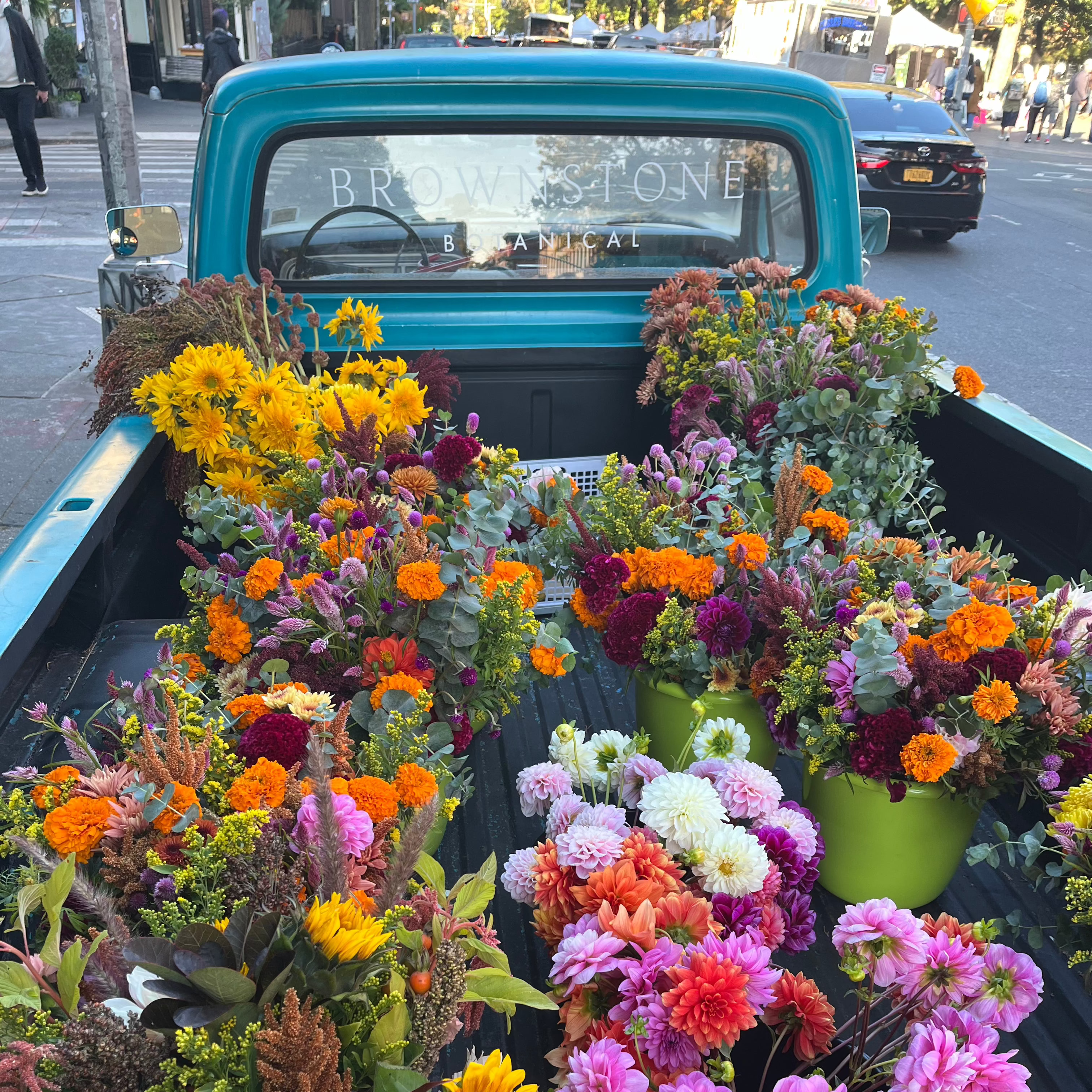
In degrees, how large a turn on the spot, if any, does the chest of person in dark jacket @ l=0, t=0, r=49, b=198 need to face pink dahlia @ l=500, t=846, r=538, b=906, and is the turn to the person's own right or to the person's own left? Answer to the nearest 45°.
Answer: approximately 45° to the person's own left

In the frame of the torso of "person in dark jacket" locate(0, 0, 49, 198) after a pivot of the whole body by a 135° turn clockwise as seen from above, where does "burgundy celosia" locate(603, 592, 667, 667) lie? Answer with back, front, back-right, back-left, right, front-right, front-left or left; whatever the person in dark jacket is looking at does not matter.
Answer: back

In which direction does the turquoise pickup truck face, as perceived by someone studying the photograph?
facing away from the viewer

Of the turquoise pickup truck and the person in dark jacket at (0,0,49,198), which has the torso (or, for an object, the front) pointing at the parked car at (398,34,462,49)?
the turquoise pickup truck

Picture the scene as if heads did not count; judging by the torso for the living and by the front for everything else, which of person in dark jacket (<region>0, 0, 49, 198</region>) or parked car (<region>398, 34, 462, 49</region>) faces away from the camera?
the parked car

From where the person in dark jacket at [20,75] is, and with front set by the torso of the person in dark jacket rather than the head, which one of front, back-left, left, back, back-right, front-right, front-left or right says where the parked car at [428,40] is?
back

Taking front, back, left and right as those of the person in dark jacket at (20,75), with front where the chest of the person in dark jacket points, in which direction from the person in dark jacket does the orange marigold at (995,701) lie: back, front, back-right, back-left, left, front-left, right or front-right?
front-left

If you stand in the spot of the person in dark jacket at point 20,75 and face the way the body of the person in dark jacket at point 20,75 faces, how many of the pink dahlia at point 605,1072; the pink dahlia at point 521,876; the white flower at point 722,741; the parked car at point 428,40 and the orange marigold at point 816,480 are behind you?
1

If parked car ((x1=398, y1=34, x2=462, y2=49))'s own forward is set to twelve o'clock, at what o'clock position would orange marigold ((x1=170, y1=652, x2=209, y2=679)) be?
The orange marigold is roughly at 6 o'clock from the parked car.

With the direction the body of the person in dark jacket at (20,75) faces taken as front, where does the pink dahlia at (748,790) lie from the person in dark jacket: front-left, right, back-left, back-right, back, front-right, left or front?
front-left

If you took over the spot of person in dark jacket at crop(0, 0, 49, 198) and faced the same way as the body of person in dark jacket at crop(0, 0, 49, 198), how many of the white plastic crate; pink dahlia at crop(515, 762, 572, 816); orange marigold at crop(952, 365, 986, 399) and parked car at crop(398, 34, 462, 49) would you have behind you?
1

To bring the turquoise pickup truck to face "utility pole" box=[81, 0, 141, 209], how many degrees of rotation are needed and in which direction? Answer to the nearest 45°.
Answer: approximately 45° to its left

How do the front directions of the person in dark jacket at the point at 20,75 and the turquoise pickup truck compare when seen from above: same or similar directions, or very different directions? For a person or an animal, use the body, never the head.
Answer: very different directions

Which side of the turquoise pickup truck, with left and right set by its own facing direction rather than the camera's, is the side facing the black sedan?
front

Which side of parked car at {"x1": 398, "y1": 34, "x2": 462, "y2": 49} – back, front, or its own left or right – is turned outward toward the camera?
back

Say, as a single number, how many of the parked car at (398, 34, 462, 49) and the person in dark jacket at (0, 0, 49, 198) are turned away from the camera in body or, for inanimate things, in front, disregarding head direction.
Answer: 1

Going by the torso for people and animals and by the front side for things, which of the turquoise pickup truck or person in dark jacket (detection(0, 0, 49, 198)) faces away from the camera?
the turquoise pickup truck
